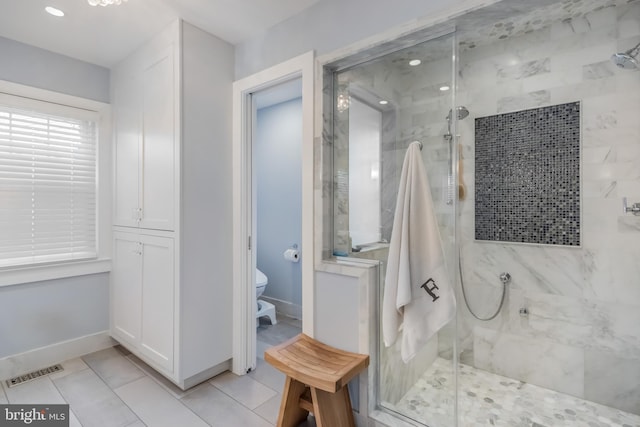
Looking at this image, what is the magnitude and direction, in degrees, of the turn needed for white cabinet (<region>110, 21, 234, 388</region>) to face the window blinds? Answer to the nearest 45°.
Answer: approximately 90° to its right

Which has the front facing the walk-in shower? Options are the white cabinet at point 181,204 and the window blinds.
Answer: the window blinds

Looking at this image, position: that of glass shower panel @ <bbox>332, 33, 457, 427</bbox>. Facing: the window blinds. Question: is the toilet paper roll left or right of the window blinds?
right

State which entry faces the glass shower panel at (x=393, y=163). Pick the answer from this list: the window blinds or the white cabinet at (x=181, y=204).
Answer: the window blinds

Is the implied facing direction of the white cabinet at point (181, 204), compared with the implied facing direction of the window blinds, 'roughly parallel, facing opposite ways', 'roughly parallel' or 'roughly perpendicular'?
roughly perpendicular

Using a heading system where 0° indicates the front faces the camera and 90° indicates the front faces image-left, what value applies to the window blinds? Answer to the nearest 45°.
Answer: approximately 315°

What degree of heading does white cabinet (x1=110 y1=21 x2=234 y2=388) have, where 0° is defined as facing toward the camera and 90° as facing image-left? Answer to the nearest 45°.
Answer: approximately 45°

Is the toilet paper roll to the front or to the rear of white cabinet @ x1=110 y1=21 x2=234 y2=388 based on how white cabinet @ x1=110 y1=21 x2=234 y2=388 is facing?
to the rear

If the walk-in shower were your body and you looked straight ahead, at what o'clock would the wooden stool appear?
The wooden stool is roughly at 12 o'clock from the walk-in shower.

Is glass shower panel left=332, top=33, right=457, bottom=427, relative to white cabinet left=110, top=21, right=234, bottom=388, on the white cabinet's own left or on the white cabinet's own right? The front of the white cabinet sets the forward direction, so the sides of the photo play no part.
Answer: on the white cabinet's own left
